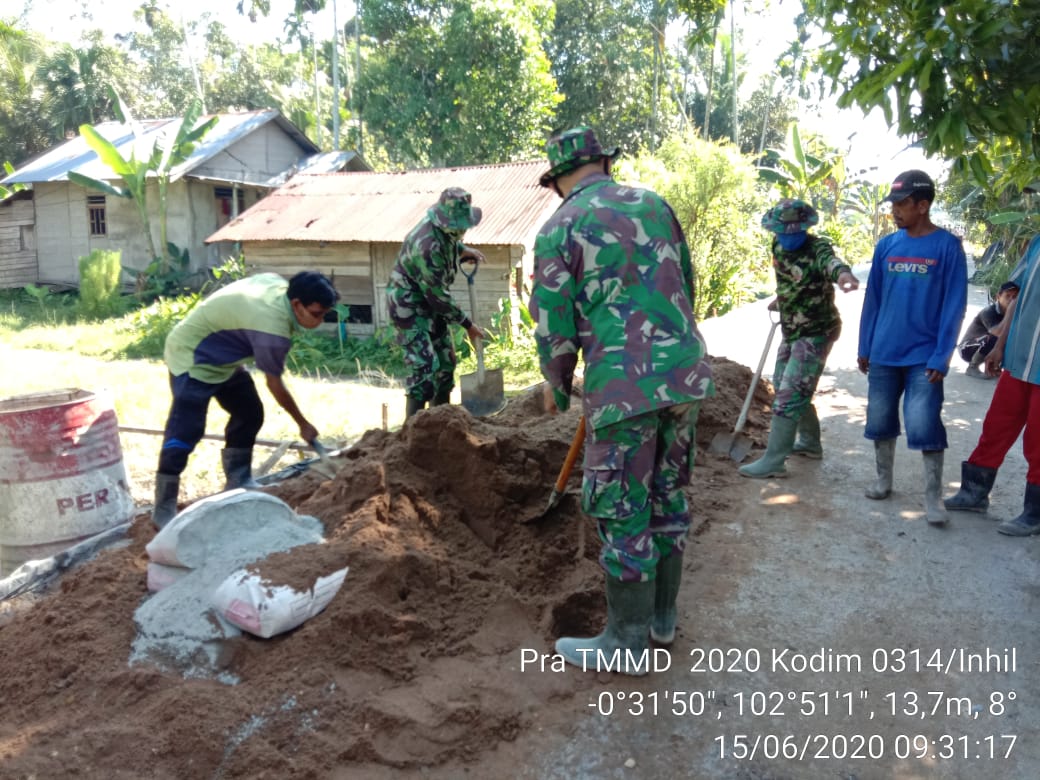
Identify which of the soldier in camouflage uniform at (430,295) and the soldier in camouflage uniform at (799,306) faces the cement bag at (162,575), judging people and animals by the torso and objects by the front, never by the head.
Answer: the soldier in camouflage uniform at (799,306)

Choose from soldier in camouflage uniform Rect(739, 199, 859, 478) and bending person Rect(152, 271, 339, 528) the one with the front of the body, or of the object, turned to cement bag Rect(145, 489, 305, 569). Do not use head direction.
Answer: the soldier in camouflage uniform

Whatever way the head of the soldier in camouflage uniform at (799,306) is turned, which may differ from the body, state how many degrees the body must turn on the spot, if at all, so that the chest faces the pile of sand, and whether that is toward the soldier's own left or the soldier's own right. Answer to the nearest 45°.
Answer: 0° — they already face it

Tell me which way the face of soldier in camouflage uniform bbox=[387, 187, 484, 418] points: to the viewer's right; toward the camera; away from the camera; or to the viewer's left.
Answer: to the viewer's right

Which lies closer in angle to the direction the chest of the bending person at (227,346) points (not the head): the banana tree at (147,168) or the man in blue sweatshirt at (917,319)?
the man in blue sweatshirt

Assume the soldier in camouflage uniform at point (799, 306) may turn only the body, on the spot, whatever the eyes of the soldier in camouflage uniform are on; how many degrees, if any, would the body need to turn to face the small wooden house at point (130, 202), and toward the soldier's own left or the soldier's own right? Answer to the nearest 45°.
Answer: approximately 90° to the soldier's own right

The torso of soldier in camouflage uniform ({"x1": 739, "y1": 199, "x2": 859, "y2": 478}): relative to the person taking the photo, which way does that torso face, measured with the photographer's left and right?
facing the viewer and to the left of the viewer

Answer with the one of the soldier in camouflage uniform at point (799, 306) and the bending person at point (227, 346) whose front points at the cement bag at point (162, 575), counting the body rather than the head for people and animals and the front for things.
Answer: the soldier in camouflage uniform

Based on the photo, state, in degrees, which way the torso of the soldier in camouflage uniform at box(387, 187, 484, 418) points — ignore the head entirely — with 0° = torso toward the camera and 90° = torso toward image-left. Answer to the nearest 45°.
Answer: approximately 270°
